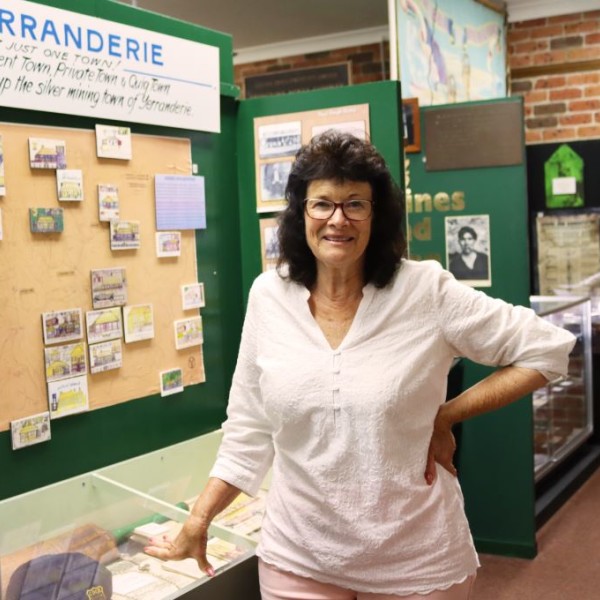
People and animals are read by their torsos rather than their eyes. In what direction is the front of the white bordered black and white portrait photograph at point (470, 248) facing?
toward the camera

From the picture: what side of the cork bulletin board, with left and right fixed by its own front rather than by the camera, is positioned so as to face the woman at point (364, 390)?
front

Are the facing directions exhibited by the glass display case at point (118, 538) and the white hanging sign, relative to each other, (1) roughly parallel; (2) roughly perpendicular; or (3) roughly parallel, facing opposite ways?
roughly parallel

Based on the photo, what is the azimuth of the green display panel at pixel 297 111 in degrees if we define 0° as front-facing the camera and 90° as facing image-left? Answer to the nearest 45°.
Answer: approximately 45°

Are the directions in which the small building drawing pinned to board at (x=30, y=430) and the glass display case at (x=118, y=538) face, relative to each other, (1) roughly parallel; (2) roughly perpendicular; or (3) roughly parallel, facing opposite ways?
roughly parallel

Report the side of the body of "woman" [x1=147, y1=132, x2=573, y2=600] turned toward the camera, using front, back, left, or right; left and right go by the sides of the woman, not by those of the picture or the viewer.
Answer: front

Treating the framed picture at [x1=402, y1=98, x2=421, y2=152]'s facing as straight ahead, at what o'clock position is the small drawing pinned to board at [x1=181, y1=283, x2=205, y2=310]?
The small drawing pinned to board is roughly at 1 o'clock from the framed picture.

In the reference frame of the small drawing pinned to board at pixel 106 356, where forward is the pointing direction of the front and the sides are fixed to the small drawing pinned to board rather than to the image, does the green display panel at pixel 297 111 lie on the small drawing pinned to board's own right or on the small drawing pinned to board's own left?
on the small drawing pinned to board's own left

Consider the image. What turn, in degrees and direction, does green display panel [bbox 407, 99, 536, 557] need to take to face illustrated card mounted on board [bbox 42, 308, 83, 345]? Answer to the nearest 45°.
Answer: approximately 45° to its right

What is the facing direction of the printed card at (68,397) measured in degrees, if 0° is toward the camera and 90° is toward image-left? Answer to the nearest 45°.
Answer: approximately 315°

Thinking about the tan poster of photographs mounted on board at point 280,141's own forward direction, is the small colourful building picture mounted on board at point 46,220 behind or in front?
in front

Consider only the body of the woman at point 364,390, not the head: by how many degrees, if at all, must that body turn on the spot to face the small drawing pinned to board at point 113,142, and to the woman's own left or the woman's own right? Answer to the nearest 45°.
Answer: approximately 135° to the woman's own right
